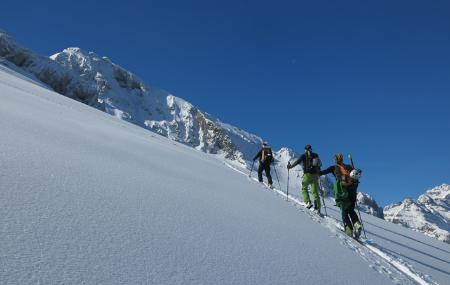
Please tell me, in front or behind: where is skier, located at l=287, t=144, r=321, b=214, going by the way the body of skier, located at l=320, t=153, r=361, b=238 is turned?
in front

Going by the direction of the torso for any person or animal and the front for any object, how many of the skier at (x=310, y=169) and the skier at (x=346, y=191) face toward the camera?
0

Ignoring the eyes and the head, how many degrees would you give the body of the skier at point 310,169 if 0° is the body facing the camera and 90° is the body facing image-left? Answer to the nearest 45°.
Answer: approximately 135°

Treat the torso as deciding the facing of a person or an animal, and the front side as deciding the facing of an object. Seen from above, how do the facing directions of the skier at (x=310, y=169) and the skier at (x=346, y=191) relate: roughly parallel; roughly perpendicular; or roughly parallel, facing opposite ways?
roughly parallel

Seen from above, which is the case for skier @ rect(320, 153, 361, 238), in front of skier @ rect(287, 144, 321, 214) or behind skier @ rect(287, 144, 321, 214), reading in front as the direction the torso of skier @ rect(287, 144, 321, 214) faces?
behind
